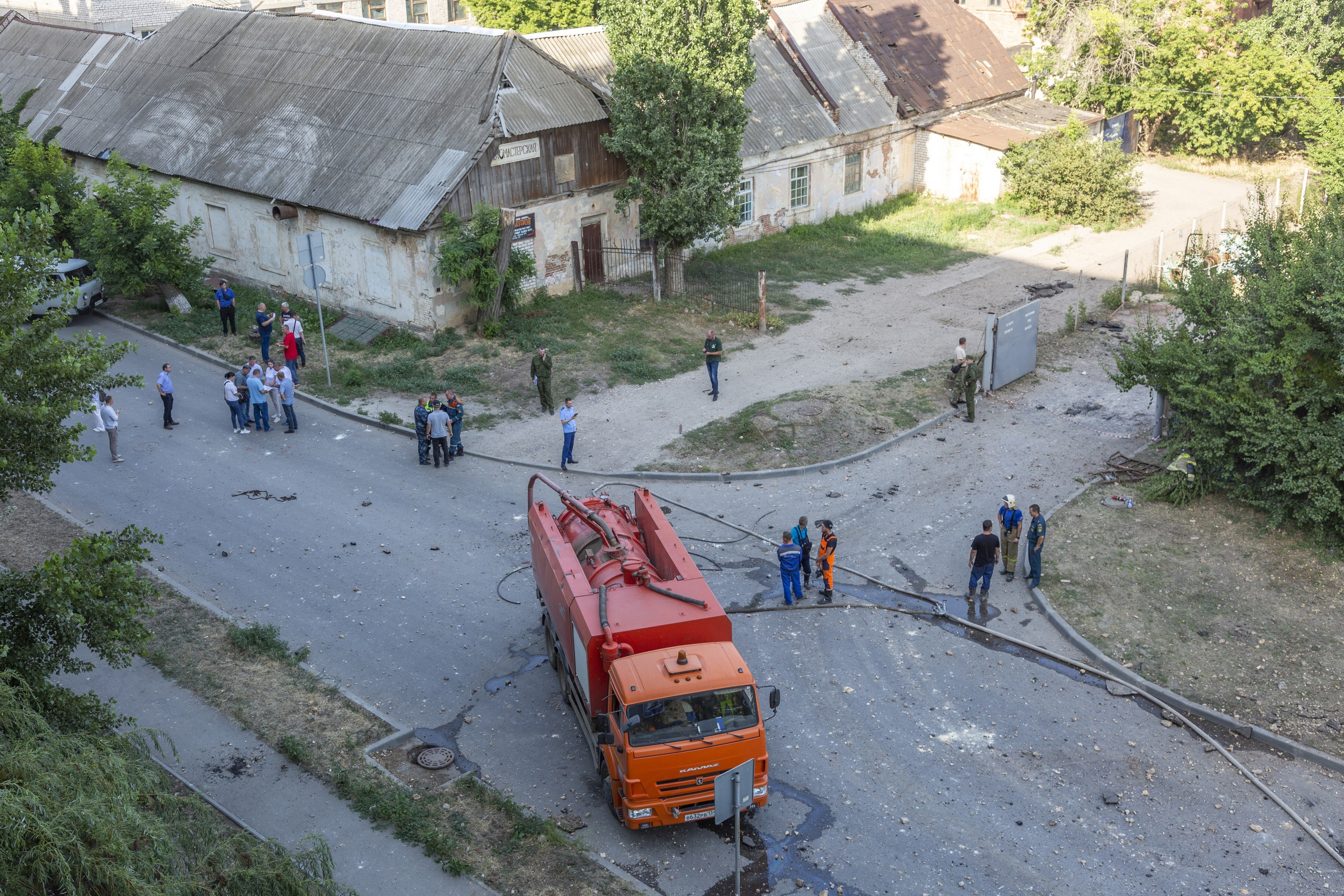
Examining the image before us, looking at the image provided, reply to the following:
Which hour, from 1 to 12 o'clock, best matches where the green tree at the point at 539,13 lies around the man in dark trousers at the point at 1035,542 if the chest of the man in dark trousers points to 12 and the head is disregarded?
The green tree is roughly at 2 o'clock from the man in dark trousers.

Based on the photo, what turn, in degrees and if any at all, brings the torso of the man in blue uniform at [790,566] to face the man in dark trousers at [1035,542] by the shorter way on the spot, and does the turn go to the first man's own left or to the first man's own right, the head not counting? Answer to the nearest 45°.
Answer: approximately 90° to the first man's own right

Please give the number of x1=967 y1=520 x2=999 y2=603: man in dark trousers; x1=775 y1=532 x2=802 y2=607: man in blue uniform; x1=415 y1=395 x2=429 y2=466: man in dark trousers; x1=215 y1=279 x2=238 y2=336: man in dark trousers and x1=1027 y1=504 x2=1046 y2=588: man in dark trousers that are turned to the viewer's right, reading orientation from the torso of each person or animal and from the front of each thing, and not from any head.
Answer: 1

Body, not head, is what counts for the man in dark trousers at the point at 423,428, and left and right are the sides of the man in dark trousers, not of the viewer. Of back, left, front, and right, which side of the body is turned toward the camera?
right

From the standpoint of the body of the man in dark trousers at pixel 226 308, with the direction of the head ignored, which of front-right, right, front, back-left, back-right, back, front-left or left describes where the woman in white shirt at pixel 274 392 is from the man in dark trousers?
front

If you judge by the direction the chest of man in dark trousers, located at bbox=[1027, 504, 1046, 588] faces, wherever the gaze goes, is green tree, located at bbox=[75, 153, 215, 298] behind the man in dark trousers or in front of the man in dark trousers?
in front

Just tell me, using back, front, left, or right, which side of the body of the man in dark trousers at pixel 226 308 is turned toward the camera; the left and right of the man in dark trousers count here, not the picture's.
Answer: front

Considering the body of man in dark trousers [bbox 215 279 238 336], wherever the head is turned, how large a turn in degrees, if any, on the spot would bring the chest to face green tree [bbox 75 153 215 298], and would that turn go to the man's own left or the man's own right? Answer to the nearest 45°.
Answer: approximately 135° to the man's own right

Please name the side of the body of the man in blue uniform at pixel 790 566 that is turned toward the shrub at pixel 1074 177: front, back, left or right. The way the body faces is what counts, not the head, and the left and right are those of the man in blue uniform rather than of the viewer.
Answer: front

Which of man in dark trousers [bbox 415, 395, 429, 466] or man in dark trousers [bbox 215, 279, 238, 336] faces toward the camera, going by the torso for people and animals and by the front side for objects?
man in dark trousers [bbox 215, 279, 238, 336]
